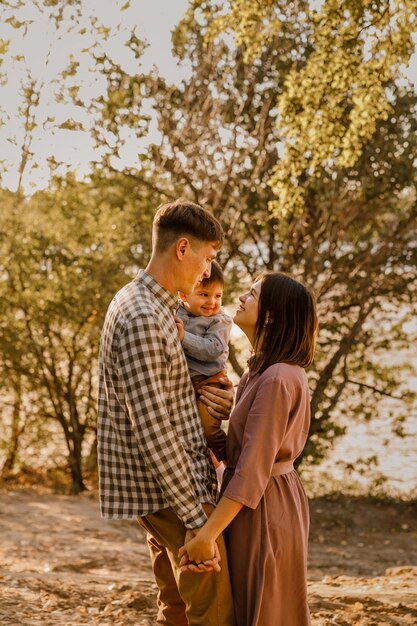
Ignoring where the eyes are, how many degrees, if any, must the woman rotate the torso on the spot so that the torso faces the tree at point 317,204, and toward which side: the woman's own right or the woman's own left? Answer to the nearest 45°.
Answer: approximately 90° to the woman's own right

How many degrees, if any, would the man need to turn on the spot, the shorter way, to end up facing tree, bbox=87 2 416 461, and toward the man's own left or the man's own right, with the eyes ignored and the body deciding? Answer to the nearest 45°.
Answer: approximately 90° to the man's own left

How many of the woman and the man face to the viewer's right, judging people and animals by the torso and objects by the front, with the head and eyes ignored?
1

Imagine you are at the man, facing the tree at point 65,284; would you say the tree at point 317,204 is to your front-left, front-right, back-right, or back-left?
front-right

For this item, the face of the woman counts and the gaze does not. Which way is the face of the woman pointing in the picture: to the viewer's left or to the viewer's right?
to the viewer's left

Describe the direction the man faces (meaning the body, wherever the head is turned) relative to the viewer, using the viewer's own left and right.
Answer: facing to the right of the viewer

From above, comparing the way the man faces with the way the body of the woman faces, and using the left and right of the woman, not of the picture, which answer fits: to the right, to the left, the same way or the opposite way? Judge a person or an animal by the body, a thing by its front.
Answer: the opposite way

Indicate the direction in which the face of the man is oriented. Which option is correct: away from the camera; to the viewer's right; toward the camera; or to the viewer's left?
to the viewer's right

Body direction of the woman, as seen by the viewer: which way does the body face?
to the viewer's left

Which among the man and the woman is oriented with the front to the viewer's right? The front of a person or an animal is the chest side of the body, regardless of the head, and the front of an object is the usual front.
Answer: the man
